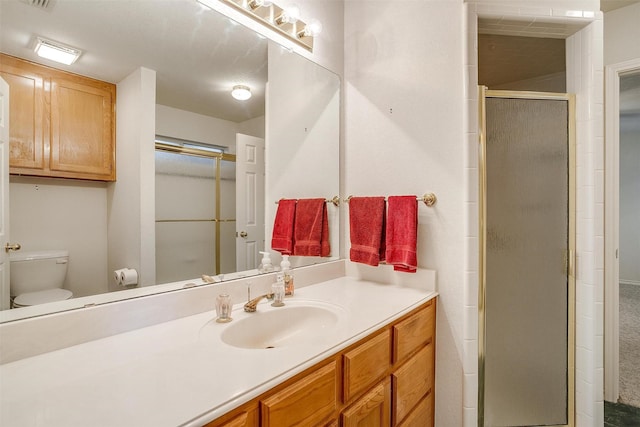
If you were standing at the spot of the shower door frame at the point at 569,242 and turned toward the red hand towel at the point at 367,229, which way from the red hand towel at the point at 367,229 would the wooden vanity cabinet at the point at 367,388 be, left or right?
left

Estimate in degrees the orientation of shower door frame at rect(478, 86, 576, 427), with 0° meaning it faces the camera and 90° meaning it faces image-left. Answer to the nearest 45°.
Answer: approximately 0°

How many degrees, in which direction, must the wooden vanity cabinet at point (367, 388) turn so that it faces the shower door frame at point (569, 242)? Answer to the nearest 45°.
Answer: approximately 90° to its left

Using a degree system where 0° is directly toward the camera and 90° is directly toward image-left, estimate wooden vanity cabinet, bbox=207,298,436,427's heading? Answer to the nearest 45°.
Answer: approximately 315°

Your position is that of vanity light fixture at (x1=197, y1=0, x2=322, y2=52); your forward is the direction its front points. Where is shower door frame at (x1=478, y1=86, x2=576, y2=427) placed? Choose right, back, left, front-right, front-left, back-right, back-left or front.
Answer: front-left

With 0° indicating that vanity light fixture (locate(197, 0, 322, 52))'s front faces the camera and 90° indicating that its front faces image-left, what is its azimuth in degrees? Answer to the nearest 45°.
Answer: approximately 315°

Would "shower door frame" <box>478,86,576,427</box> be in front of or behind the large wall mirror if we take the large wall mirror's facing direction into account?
in front

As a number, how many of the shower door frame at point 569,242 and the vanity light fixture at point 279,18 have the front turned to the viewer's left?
0

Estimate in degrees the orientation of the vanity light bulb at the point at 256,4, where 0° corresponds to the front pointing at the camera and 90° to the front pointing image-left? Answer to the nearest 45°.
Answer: approximately 315°

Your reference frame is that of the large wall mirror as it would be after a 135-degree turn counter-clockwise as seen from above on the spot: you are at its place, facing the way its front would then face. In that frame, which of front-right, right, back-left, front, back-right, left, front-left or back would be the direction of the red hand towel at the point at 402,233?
right
